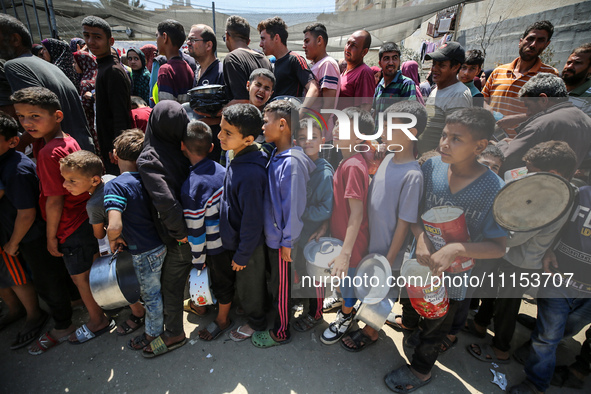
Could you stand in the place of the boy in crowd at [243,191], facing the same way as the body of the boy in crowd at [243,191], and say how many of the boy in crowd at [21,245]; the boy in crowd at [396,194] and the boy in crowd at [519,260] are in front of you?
1

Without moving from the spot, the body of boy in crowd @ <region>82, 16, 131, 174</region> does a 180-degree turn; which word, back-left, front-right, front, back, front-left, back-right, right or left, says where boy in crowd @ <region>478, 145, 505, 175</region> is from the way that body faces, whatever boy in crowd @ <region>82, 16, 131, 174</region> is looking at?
right

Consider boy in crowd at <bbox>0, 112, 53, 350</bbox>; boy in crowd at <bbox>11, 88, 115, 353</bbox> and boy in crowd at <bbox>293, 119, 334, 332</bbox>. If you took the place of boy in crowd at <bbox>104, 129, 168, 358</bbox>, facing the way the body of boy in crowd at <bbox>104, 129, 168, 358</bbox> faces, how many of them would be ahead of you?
2

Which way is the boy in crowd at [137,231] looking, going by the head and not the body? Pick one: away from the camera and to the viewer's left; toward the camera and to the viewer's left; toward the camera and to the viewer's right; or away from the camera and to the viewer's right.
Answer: away from the camera and to the viewer's left

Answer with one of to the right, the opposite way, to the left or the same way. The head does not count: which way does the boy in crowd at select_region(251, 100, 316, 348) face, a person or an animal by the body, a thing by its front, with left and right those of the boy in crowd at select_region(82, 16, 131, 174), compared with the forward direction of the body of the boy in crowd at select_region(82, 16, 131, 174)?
to the right

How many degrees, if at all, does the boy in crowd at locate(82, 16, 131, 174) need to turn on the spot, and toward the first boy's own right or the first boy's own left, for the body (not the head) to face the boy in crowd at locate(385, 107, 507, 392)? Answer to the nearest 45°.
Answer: approximately 90° to the first boy's own left

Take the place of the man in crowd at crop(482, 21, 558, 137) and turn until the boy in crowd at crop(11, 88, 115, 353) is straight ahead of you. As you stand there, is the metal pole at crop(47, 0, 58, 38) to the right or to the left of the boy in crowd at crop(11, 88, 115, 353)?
right

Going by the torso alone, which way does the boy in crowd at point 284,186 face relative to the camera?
to the viewer's left
